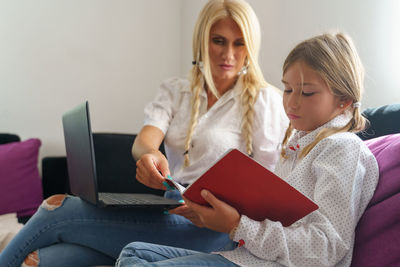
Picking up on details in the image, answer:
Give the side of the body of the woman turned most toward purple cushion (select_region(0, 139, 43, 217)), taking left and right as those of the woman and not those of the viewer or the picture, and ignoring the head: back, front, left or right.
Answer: right

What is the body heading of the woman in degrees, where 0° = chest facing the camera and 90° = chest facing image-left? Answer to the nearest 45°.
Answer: approximately 45°

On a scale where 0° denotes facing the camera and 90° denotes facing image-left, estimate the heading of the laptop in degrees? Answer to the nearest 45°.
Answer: approximately 270°

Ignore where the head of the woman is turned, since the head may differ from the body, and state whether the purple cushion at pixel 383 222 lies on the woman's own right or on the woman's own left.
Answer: on the woman's own left

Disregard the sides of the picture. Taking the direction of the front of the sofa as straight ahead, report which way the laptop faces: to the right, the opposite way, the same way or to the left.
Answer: to the left

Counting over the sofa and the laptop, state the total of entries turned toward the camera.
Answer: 1
